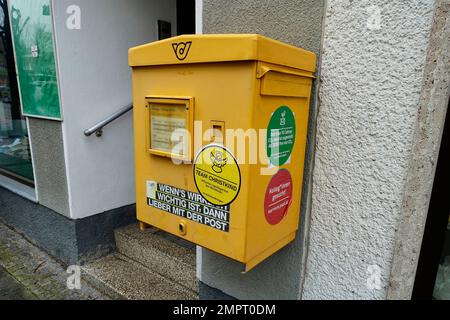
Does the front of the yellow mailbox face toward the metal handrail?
no

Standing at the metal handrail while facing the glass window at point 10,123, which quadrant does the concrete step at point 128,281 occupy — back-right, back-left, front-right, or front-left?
back-left

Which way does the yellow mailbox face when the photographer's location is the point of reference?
facing the viewer and to the left of the viewer

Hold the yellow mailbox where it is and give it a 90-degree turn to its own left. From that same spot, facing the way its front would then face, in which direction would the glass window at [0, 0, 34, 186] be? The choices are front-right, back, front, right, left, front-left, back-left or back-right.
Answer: back

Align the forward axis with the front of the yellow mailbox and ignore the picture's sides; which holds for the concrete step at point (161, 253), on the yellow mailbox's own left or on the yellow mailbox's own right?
on the yellow mailbox's own right
